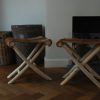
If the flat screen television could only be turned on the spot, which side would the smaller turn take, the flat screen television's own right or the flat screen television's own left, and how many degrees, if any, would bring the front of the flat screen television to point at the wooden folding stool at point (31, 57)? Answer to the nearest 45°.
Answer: approximately 45° to the flat screen television's own right

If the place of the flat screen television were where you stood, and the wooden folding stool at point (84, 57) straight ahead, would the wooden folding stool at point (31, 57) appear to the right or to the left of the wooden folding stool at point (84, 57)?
right

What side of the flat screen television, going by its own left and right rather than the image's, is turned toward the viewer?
front

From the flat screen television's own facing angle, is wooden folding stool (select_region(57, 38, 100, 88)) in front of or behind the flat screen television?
in front

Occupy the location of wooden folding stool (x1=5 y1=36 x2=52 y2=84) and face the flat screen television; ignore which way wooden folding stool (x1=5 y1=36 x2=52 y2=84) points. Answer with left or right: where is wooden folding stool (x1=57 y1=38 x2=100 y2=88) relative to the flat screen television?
right
